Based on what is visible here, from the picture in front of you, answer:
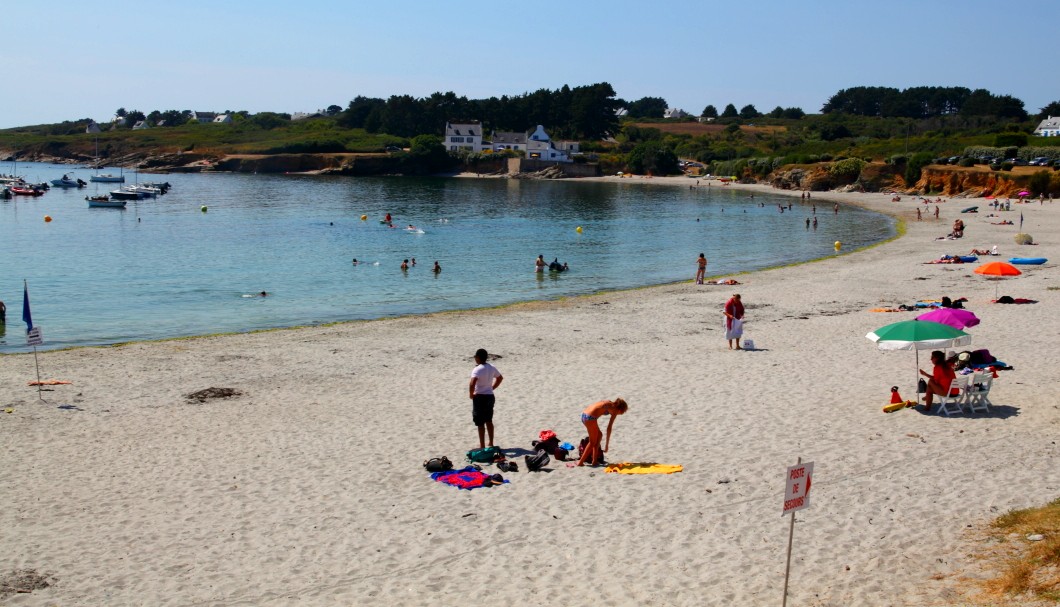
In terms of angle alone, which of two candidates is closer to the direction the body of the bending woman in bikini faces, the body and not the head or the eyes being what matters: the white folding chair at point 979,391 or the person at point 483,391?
the white folding chair

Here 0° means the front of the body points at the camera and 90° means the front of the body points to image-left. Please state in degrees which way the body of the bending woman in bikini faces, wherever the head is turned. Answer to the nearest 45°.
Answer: approximately 270°

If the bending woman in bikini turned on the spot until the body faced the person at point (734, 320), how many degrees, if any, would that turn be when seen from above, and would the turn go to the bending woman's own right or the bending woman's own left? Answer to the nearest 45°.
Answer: approximately 90° to the bending woman's own left

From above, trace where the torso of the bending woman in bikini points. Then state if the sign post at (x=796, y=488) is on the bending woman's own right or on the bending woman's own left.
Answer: on the bending woman's own right

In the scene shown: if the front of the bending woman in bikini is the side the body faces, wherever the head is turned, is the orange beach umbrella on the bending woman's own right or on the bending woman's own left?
on the bending woman's own left

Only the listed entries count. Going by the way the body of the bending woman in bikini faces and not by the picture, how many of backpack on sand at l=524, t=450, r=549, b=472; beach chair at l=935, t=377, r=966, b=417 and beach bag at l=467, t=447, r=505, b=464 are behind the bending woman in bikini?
2

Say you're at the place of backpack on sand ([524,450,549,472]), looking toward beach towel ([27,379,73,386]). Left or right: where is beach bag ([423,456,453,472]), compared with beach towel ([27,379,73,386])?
left

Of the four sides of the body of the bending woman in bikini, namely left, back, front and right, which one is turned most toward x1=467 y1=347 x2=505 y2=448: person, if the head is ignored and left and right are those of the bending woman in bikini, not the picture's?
back

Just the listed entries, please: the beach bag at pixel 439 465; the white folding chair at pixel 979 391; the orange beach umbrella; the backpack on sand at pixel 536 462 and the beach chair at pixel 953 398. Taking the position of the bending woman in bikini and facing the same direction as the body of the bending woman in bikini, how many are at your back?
2

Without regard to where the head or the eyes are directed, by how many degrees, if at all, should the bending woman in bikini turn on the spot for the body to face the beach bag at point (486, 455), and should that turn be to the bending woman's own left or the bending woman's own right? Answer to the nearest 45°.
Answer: approximately 180°

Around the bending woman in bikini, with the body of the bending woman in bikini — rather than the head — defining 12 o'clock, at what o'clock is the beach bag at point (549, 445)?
The beach bag is roughly at 7 o'clock from the bending woman in bikini.

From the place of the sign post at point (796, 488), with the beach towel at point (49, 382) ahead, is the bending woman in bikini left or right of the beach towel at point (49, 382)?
right

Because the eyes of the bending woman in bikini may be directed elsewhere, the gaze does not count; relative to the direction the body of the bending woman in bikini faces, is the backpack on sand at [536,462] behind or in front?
behind

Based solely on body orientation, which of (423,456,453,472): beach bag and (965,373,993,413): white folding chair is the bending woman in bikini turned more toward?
the white folding chair

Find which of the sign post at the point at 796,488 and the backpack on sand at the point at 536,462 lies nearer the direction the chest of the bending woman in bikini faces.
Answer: the sign post

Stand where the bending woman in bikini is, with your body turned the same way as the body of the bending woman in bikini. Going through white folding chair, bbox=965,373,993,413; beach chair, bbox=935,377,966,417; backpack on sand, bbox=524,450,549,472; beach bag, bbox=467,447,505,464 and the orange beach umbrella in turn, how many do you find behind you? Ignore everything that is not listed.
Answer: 2

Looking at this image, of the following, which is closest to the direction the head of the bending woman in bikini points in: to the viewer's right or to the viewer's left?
to the viewer's right
